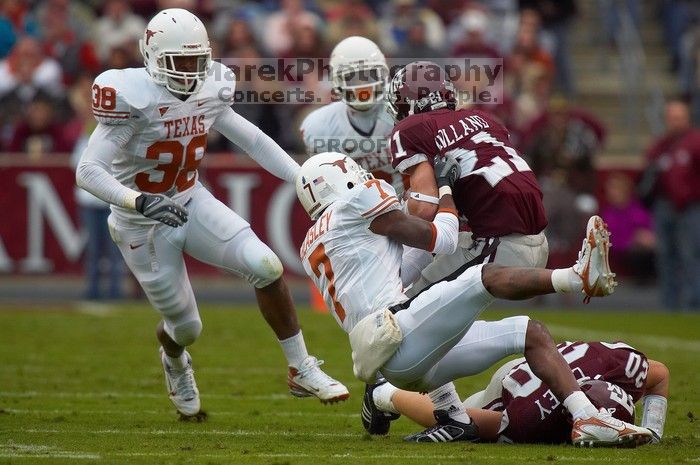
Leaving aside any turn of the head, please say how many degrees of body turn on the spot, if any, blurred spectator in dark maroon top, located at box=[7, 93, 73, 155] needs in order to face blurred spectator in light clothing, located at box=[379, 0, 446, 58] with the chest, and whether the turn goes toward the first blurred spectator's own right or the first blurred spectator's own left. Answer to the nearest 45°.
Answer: approximately 90° to the first blurred spectator's own left

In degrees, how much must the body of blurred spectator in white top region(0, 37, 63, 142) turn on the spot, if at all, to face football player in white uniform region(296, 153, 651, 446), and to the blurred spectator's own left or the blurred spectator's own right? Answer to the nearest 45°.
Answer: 0° — they already face them

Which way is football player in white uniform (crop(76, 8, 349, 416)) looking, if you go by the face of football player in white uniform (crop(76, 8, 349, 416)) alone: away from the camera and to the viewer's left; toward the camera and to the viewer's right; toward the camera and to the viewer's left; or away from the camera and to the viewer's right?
toward the camera and to the viewer's right

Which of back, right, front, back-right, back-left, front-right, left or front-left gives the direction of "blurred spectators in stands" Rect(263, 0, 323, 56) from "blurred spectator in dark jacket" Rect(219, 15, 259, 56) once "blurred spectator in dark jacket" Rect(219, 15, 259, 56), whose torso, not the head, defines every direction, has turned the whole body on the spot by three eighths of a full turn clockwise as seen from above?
right

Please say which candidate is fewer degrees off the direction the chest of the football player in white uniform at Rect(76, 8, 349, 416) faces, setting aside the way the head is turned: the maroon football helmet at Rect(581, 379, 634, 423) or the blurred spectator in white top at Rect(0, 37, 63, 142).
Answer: the maroon football helmet

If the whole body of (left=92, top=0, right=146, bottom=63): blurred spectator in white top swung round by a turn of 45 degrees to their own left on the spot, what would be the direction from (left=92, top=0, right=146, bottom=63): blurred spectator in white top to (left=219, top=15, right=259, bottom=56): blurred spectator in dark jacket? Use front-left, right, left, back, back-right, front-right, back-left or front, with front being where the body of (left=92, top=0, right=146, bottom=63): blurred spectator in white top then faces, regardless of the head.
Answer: front

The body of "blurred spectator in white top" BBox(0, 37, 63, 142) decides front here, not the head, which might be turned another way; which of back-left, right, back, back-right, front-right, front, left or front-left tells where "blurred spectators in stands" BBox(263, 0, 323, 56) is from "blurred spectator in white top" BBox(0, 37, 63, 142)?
left

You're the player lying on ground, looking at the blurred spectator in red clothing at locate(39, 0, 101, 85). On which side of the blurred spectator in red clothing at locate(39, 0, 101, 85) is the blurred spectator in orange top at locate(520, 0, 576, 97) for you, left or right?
right

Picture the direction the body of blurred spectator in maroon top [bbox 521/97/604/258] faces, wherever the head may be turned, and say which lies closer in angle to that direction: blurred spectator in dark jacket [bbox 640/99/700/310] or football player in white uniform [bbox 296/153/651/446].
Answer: the football player in white uniform
